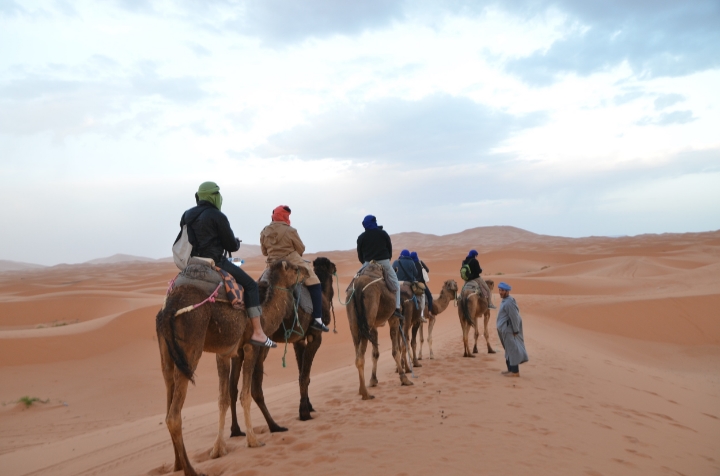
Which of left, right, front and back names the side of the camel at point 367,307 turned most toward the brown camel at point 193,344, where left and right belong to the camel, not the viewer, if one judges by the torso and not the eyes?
back

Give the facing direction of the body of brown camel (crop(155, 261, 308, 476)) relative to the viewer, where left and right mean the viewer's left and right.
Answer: facing away from the viewer and to the right of the viewer

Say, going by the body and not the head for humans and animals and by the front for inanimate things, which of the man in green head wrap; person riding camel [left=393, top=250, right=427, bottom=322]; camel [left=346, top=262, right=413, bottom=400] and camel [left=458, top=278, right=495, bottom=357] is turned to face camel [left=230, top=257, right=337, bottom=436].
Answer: the man in green head wrap

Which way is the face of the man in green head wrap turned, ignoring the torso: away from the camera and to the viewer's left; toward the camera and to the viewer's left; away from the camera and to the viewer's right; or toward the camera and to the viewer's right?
away from the camera and to the viewer's right

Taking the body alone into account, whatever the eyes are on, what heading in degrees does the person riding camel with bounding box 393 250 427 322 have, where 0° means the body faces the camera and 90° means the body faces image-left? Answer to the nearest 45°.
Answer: approximately 225°

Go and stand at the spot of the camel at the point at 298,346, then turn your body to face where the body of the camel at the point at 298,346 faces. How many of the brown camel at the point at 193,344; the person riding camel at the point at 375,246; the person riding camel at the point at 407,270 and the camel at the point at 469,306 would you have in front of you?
3

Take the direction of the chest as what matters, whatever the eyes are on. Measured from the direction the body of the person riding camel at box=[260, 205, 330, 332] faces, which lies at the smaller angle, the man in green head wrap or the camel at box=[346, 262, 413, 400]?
the camel

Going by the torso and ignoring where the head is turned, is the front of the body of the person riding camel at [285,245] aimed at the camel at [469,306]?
yes

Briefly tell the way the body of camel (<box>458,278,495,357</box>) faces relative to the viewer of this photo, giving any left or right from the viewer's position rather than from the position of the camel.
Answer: facing away from the viewer and to the right of the viewer

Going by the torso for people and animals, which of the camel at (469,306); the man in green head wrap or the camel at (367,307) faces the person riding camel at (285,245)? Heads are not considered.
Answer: the man in green head wrap

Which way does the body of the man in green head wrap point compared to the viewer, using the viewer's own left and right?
facing away from the viewer and to the right of the viewer

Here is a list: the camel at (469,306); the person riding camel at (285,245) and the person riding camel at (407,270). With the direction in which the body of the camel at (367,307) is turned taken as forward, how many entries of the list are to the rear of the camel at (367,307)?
1

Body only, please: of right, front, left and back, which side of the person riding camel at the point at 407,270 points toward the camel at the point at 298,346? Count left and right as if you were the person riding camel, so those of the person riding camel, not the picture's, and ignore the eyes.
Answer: back
